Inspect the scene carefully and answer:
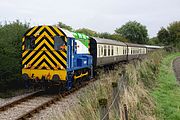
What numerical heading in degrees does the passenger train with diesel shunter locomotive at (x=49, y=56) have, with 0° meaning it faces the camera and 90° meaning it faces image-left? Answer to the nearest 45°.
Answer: approximately 45°
